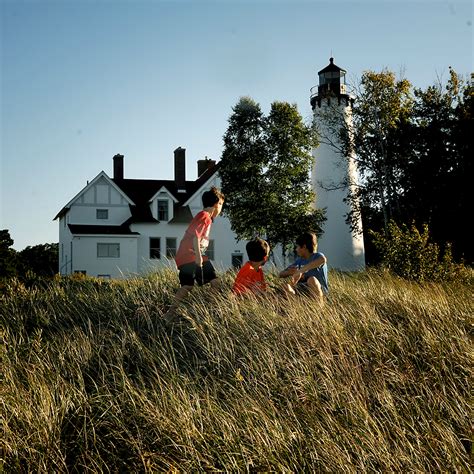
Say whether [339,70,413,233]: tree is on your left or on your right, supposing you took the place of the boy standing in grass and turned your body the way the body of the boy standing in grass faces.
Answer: on your left

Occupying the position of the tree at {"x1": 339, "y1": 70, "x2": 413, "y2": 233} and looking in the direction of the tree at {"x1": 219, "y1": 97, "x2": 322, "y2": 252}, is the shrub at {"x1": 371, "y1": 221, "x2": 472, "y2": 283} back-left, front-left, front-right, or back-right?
back-left

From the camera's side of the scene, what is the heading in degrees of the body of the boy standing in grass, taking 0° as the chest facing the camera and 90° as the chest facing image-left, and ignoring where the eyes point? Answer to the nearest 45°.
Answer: approximately 270°

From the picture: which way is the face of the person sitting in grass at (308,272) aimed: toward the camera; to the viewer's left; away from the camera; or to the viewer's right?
to the viewer's left

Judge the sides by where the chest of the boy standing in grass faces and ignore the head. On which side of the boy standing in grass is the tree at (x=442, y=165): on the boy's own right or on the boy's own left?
on the boy's own left

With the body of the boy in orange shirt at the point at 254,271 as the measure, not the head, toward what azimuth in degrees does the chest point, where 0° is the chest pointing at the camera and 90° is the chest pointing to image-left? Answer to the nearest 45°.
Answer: approximately 225°

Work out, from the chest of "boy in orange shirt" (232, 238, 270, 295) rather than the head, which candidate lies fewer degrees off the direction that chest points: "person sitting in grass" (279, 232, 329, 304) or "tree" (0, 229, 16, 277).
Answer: the person sitting in grass

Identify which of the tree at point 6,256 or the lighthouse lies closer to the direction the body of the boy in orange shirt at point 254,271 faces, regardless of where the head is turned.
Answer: the lighthouse

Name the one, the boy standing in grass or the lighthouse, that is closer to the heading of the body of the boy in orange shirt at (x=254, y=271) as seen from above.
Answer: the lighthouse

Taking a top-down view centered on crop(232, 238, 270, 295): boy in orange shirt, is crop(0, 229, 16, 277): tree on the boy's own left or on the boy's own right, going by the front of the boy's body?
on the boy's own left

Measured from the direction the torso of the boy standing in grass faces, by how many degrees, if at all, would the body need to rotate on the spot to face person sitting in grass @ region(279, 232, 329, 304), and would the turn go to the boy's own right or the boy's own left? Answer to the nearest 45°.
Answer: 0° — they already face them
